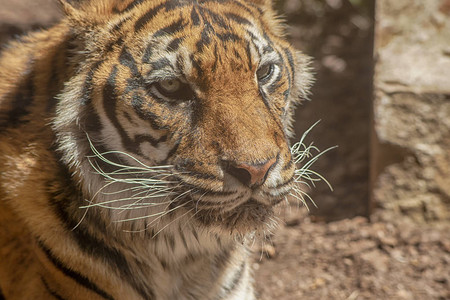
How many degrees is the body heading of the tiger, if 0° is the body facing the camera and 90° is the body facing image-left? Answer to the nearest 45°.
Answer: approximately 315°
